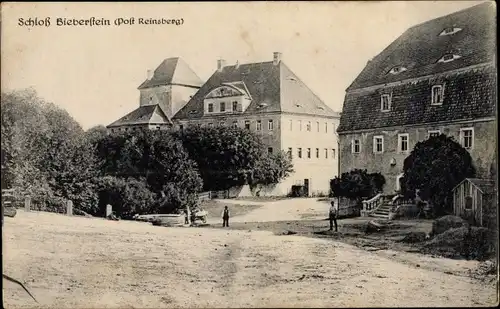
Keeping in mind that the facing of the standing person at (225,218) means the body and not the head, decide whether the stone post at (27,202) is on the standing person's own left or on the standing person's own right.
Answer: on the standing person's own right

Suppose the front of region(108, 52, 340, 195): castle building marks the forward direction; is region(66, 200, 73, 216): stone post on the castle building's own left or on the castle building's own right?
on the castle building's own right

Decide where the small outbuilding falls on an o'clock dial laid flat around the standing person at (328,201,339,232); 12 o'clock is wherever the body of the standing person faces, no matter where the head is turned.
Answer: The small outbuilding is roughly at 9 o'clock from the standing person.

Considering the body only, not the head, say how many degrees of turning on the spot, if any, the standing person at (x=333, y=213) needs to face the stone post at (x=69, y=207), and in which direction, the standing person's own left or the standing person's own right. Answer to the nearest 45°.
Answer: approximately 90° to the standing person's own right

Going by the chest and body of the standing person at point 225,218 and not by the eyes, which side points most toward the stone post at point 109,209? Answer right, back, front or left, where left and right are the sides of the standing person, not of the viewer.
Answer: right

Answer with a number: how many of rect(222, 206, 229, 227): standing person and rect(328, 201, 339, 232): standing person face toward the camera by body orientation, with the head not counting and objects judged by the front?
2

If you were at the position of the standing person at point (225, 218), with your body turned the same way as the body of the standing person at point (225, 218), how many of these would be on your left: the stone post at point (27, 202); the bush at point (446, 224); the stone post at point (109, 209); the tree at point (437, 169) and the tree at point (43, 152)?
2

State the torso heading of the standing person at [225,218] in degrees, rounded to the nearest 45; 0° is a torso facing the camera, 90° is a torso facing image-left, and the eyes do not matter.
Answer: approximately 0°

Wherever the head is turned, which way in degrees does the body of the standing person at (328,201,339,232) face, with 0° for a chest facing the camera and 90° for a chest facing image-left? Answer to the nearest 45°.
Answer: approximately 0°
